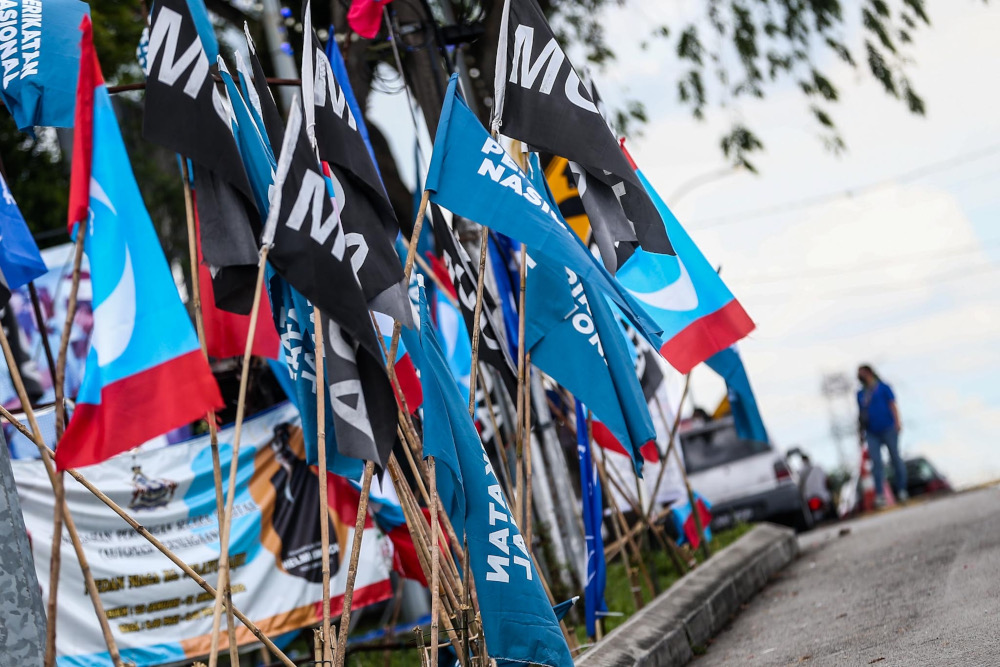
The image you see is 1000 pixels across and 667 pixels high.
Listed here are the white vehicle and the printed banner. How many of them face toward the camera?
1

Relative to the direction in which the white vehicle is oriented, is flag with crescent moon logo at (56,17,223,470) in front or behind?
behind

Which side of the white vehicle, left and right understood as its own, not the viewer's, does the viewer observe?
back

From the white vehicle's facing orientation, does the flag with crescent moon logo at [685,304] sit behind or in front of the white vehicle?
behind

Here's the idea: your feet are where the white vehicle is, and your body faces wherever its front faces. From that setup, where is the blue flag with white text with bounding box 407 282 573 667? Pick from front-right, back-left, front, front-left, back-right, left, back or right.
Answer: back

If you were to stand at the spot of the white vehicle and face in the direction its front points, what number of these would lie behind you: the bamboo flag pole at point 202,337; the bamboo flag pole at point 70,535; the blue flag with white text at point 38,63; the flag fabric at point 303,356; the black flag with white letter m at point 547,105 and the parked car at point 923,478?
5

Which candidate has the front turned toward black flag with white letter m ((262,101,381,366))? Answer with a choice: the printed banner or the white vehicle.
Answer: the printed banner

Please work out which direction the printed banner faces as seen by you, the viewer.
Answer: facing the viewer

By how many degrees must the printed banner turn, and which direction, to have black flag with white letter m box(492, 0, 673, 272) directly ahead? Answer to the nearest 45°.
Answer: approximately 45° to its left

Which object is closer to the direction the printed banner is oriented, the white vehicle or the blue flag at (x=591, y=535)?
the blue flag

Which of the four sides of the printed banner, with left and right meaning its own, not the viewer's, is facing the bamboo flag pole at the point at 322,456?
front

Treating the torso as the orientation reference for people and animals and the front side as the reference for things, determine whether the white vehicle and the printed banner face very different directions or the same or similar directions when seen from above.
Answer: very different directions
